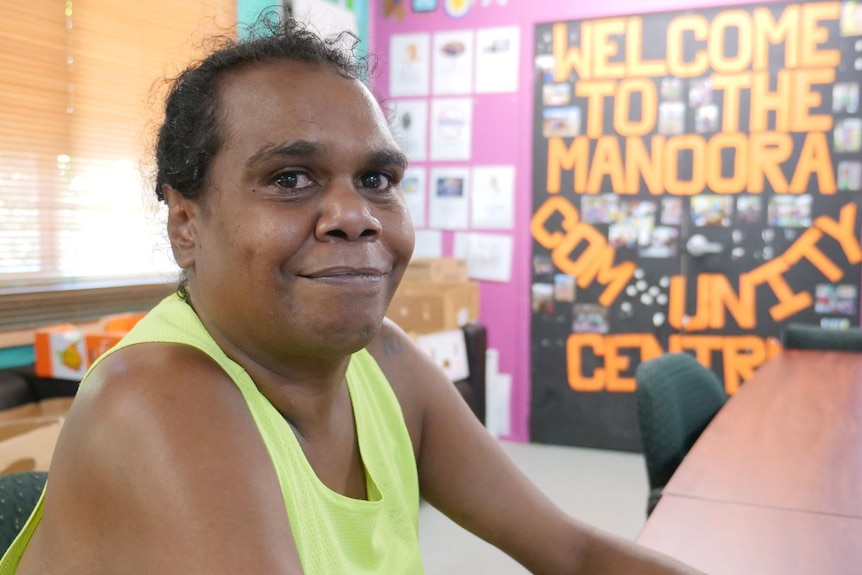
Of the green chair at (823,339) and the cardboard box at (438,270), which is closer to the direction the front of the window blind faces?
the green chair

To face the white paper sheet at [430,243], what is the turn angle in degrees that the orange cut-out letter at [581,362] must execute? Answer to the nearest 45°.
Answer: approximately 90° to its right

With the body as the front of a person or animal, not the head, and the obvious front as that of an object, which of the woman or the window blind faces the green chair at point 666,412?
the window blind

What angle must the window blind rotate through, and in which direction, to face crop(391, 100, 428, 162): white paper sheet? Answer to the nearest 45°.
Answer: approximately 90° to its left

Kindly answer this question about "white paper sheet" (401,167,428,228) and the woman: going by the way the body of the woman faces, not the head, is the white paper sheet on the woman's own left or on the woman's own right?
on the woman's own left

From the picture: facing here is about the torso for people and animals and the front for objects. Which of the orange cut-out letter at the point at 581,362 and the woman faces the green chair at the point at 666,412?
the orange cut-out letter
